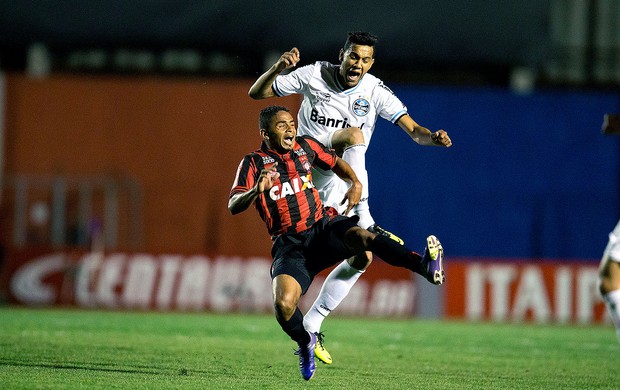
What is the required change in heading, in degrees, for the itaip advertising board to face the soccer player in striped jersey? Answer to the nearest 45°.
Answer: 0° — it already faces them

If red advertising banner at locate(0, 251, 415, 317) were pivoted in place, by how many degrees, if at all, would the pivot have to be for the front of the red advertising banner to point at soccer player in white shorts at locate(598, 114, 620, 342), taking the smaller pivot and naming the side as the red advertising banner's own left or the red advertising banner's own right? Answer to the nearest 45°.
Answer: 0° — it already faces them

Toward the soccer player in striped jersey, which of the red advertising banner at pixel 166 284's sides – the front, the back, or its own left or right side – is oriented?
front

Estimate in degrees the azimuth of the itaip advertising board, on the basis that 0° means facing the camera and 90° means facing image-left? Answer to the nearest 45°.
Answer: approximately 0°

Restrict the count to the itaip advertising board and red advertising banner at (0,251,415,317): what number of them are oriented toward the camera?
2

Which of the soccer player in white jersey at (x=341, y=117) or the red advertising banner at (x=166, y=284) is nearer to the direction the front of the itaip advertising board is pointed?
the soccer player in white jersey

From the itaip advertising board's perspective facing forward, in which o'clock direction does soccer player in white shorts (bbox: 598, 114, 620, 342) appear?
The soccer player in white shorts is roughly at 12 o'clock from the itaip advertising board.

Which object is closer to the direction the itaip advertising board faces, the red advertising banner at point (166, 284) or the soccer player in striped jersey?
the soccer player in striped jersey

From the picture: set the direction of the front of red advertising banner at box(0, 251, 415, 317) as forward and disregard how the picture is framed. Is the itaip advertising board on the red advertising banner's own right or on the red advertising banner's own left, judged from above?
on the red advertising banner's own left

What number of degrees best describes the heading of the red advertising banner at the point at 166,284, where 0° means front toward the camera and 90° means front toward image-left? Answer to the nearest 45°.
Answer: approximately 0°

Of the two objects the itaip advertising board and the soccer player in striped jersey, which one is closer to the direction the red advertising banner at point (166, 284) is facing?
the soccer player in striped jersey

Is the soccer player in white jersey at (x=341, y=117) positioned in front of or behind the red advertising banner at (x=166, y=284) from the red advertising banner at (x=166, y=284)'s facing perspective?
in front
